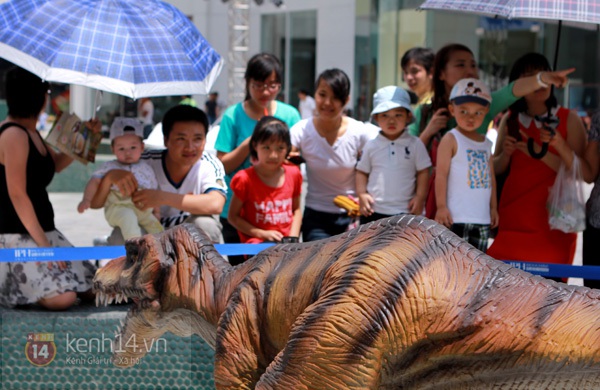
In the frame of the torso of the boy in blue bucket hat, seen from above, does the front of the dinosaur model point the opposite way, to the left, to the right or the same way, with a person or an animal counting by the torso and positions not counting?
to the right

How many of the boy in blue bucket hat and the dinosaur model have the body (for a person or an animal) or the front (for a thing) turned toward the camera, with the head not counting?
1

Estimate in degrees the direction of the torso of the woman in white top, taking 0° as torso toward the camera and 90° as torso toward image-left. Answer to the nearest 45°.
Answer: approximately 0°

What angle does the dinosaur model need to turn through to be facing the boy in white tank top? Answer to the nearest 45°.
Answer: approximately 90° to its right

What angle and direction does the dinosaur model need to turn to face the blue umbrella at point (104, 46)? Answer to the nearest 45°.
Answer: approximately 45° to its right

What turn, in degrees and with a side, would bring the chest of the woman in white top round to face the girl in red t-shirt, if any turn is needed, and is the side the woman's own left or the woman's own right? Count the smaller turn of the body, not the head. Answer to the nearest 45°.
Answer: approximately 45° to the woman's own right

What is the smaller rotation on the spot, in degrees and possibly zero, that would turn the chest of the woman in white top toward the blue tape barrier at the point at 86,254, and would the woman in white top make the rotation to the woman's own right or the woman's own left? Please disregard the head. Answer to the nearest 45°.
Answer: approximately 45° to the woman's own right

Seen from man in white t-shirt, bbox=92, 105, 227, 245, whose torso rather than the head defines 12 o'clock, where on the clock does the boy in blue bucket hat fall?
The boy in blue bucket hat is roughly at 8 o'clock from the man in white t-shirt.

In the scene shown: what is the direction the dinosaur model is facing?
to the viewer's left

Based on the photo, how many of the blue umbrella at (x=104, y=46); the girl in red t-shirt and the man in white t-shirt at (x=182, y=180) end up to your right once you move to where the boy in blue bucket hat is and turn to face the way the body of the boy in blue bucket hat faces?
3

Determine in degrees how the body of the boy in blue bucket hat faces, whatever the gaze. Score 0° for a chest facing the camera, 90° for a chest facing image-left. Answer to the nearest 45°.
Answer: approximately 0°
